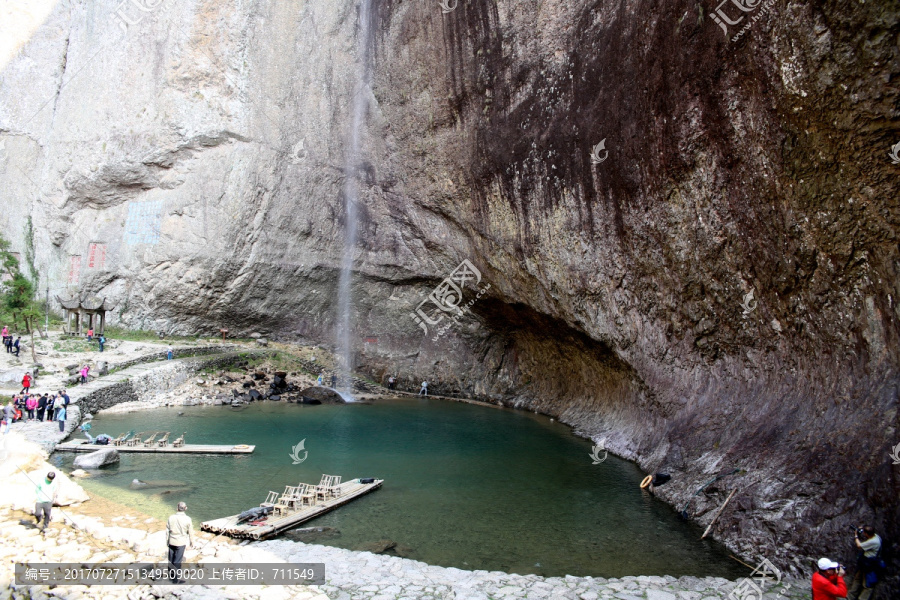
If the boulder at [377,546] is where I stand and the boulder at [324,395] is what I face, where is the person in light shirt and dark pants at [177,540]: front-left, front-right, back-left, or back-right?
back-left

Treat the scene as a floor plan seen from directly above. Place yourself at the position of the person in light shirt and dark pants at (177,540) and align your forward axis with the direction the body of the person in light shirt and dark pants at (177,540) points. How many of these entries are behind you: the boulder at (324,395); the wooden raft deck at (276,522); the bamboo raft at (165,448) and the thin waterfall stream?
0

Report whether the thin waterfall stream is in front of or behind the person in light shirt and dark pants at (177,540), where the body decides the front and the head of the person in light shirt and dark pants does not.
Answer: in front

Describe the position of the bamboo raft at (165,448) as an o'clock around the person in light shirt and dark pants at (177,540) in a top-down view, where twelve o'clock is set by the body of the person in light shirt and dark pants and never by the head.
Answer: The bamboo raft is roughly at 12 o'clock from the person in light shirt and dark pants.

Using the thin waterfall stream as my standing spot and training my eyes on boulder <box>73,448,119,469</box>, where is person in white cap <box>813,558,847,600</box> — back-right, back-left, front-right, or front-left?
front-left

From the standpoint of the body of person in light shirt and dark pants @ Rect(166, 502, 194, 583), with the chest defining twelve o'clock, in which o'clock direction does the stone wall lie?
The stone wall is roughly at 12 o'clock from the person in light shirt and dark pants.

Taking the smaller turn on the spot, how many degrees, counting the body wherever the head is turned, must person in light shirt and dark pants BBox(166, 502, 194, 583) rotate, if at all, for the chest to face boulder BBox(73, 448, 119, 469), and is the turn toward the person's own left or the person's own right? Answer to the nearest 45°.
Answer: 0° — they already face it

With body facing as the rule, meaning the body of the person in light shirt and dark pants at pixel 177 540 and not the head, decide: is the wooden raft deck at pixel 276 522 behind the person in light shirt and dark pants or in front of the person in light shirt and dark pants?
in front

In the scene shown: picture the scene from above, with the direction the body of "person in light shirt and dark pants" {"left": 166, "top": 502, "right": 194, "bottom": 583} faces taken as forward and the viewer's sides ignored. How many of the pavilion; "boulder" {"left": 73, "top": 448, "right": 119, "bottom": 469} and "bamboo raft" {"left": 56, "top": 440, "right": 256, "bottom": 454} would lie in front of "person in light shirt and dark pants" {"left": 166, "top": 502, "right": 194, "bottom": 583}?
3

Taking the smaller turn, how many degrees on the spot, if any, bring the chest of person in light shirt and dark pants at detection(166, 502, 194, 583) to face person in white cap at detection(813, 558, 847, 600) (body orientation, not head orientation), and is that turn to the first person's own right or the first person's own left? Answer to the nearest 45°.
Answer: approximately 135° to the first person's own right

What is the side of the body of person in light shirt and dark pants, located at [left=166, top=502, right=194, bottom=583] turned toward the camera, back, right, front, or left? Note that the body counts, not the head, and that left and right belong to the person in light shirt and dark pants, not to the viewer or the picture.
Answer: back

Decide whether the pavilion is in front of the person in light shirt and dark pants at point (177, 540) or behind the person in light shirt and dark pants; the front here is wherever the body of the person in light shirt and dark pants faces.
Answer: in front
